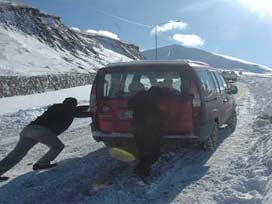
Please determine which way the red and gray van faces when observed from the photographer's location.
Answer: facing away from the viewer and to the right of the viewer

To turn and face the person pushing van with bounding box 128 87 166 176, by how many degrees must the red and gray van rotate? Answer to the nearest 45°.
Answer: approximately 135° to its right

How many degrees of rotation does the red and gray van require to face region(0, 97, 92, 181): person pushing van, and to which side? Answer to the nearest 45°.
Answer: approximately 135° to its left

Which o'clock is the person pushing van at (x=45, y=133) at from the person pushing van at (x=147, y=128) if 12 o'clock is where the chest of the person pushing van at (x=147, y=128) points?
the person pushing van at (x=45, y=133) is roughly at 8 o'clock from the person pushing van at (x=147, y=128).

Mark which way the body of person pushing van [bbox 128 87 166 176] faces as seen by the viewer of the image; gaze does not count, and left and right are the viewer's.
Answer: facing away from the viewer and to the right of the viewer

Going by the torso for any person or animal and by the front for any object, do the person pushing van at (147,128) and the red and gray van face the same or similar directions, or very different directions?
same or similar directions

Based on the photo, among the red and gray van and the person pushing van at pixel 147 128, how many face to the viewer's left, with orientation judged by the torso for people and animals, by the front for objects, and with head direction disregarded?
0

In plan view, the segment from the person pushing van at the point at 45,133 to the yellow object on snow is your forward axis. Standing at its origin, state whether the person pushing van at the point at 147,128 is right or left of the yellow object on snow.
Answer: right

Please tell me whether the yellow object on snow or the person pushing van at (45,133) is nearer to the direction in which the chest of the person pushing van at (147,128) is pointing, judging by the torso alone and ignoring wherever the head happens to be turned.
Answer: the yellow object on snow

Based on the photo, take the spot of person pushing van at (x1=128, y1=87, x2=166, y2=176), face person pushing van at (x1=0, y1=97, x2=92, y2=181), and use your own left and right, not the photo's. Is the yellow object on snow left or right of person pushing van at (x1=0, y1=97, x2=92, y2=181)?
right
